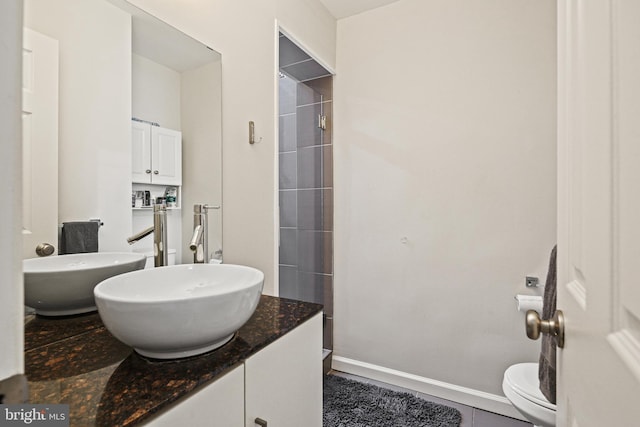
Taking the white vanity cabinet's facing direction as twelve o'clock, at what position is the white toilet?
The white toilet is roughly at 10 o'clock from the white vanity cabinet.

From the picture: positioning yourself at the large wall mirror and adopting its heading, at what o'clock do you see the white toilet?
The white toilet is roughly at 11 o'clock from the large wall mirror.

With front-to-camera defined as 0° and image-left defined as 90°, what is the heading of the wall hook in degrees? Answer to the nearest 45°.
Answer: approximately 315°
